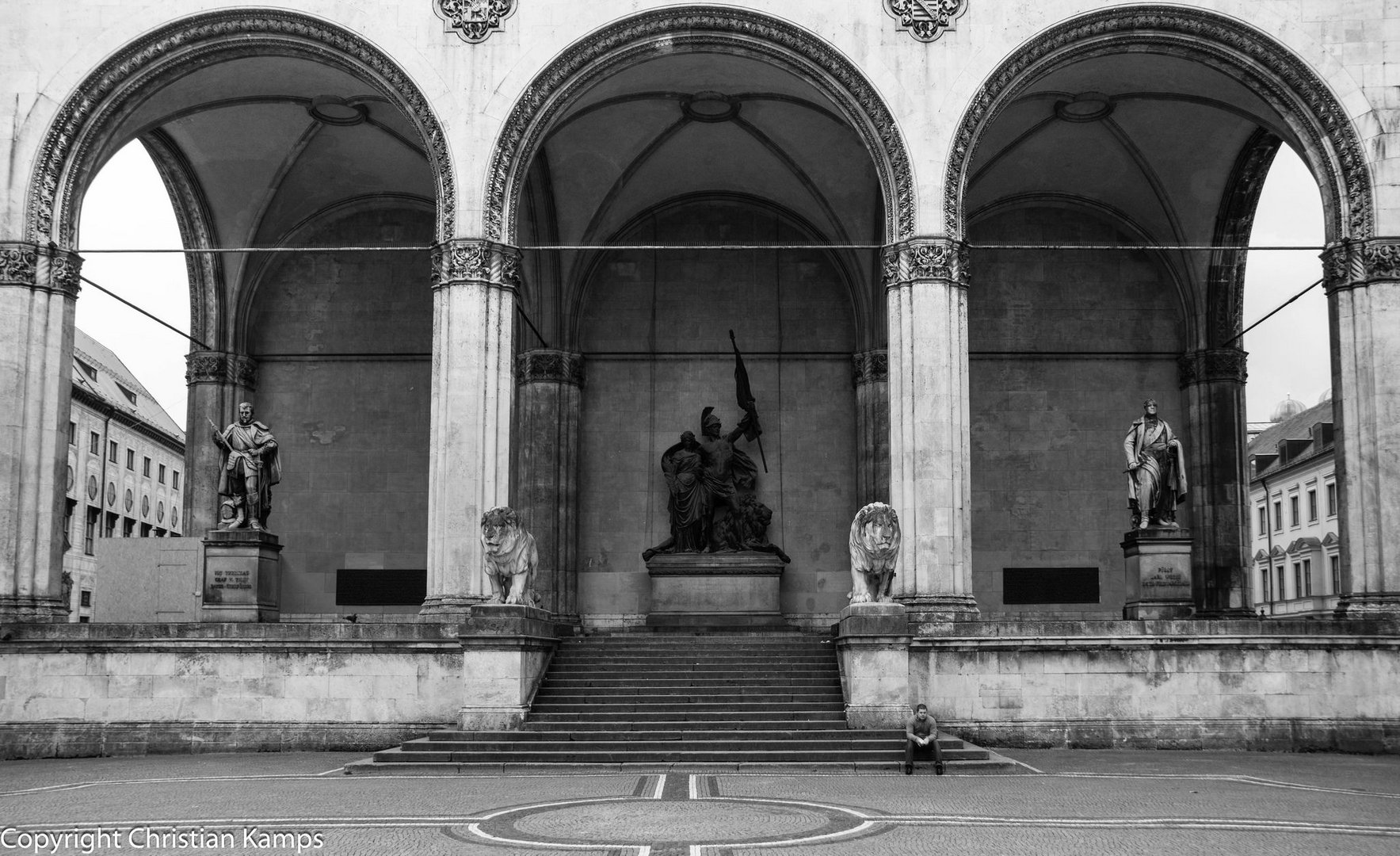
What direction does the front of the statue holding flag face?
toward the camera

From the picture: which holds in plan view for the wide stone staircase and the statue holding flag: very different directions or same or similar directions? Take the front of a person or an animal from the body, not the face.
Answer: same or similar directions

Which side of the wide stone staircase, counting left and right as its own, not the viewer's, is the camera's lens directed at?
front

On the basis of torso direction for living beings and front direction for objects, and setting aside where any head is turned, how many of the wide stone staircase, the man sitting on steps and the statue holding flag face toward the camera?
3

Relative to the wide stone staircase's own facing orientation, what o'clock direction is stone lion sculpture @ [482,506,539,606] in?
The stone lion sculpture is roughly at 3 o'clock from the wide stone staircase.

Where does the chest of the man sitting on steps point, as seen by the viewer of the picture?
toward the camera

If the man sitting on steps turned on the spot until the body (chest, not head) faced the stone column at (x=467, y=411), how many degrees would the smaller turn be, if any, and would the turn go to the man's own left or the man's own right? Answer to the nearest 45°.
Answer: approximately 135° to the man's own right

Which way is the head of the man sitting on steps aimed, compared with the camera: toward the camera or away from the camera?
toward the camera

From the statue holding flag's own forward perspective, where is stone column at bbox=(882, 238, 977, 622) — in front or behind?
in front

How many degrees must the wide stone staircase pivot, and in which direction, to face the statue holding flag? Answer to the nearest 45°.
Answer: approximately 180°

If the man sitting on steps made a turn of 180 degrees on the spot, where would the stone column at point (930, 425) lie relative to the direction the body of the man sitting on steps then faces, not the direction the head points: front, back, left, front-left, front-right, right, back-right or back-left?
front

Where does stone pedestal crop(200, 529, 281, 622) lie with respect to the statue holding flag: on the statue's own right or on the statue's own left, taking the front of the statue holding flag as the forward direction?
on the statue's own right
